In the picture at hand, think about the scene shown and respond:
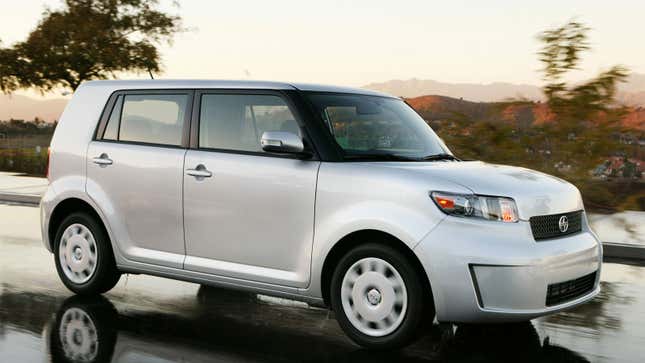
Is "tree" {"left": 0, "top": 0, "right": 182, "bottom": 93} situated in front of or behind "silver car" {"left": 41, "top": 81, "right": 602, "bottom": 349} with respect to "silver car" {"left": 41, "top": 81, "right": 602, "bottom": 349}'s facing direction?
behind

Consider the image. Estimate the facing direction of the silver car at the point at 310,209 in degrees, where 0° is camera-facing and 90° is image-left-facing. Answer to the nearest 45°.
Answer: approximately 315°
